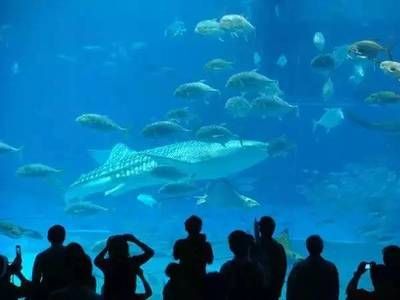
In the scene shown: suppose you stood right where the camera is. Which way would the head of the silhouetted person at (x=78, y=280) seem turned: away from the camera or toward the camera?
away from the camera

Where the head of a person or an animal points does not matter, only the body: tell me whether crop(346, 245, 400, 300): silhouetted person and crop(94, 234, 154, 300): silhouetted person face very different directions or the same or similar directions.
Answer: same or similar directions

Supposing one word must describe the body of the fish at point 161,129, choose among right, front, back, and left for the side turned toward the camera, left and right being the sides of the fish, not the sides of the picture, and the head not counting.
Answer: left

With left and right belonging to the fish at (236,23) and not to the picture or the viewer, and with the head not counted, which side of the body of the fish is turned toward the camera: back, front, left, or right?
left

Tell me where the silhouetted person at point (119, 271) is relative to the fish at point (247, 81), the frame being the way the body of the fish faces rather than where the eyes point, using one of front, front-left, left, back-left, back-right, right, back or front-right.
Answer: left

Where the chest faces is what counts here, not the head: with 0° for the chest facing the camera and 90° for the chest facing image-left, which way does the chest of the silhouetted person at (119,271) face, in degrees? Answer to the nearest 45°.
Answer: approximately 180°

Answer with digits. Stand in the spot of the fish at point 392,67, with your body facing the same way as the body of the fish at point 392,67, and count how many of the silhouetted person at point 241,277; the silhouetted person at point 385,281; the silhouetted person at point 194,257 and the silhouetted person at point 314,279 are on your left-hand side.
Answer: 4

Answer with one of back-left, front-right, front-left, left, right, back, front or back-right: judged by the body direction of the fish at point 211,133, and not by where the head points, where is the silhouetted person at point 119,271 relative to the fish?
left

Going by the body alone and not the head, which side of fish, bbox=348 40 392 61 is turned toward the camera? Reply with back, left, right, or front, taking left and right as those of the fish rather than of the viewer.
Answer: left

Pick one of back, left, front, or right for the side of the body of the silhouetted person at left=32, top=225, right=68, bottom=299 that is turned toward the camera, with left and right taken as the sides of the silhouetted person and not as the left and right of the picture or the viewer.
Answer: back

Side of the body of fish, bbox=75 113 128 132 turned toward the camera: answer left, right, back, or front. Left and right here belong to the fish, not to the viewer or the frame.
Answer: left
